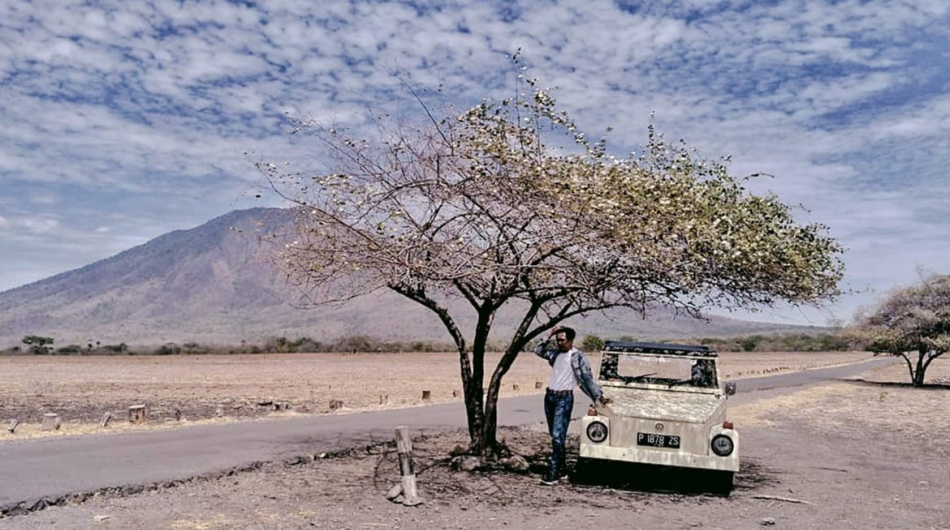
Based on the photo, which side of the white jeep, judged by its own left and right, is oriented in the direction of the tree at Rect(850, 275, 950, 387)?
back

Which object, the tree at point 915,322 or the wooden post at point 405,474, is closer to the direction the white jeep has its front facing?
the wooden post

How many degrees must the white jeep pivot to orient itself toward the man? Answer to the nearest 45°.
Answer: approximately 90° to its right

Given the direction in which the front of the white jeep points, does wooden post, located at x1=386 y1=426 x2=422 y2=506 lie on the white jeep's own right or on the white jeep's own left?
on the white jeep's own right

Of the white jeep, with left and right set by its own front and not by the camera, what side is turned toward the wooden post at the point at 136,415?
right

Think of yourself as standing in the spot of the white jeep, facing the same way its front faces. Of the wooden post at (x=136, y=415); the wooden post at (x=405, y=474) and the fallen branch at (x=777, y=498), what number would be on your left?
1

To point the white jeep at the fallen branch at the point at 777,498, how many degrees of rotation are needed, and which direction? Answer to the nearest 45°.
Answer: approximately 90° to its left

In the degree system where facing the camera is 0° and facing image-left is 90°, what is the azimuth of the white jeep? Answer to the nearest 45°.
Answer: approximately 0°
